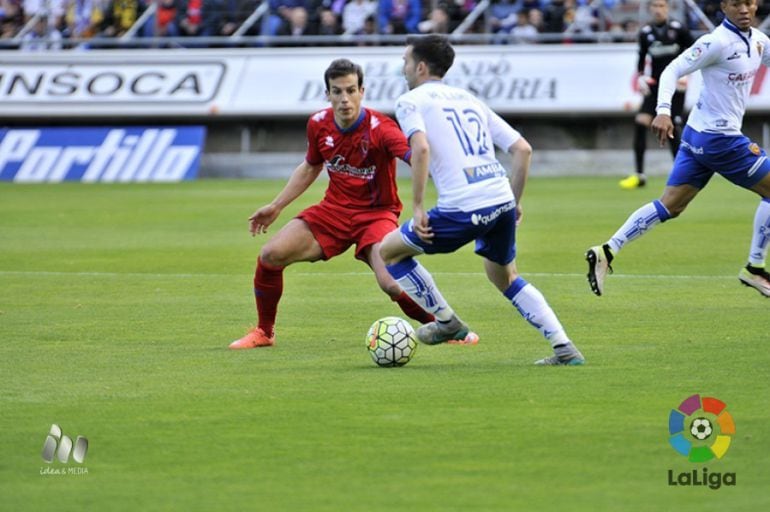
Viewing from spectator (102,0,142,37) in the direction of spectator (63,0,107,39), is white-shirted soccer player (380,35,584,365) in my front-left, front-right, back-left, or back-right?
back-left

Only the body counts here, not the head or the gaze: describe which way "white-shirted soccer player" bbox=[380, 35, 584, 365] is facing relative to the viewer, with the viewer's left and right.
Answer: facing away from the viewer and to the left of the viewer

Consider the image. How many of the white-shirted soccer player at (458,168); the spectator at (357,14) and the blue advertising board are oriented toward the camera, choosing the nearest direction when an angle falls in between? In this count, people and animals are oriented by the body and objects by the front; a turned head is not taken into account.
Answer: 2

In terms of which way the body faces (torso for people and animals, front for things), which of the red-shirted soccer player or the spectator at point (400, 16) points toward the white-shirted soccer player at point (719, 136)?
the spectator

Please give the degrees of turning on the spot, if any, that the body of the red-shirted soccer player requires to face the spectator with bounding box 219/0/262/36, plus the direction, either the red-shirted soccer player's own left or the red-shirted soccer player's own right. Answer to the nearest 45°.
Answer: approximately 180°

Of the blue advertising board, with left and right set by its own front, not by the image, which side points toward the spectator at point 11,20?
back

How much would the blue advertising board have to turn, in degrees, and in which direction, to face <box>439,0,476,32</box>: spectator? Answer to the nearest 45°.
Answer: approximately 90° to its left

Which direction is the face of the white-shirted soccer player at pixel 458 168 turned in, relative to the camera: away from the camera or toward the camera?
away from the camera

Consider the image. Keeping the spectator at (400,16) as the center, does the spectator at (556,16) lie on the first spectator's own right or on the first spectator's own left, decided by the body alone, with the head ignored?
on the first spectator's own left
